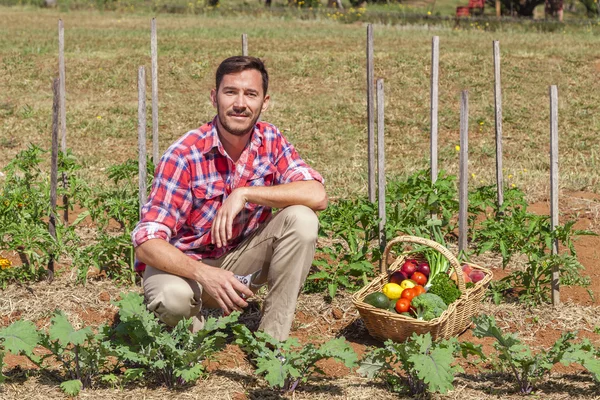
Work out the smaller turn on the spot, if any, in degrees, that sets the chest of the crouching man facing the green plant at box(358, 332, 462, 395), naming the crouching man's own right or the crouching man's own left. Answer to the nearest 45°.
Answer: approximately 45° to the crouching man's own left

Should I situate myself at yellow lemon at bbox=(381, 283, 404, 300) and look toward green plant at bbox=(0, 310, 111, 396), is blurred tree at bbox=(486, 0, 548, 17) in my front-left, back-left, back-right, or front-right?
back-right

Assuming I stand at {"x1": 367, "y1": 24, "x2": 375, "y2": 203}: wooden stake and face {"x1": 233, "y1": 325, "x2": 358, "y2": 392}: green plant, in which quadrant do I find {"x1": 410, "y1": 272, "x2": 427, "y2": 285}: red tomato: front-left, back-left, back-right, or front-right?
front-left

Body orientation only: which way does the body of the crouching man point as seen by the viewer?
toward the camera

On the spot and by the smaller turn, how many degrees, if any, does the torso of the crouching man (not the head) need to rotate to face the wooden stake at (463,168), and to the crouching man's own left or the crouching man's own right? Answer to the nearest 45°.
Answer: approximately 135° to the crouching man's own left

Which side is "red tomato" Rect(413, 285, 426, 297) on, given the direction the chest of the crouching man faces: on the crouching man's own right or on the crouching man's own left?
on the crouching man's own left

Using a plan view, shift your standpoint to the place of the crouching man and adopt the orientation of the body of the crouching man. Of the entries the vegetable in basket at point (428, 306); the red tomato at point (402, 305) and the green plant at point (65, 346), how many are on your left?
2

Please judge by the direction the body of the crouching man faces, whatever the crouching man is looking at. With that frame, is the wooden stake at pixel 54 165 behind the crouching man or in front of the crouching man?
behind

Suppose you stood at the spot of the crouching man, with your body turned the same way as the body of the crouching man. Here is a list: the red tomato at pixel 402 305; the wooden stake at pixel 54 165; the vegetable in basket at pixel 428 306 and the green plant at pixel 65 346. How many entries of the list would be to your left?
2

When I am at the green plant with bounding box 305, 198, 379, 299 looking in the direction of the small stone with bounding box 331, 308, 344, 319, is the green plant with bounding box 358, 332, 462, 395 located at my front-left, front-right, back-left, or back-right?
front-left

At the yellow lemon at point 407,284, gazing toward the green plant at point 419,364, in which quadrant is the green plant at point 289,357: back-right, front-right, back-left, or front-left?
front-right

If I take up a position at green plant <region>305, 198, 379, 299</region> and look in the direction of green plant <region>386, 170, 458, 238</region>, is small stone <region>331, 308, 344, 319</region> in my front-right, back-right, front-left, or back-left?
back-right

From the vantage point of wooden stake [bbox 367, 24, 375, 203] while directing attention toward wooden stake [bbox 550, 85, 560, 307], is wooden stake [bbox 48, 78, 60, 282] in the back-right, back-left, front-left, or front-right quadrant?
back-right

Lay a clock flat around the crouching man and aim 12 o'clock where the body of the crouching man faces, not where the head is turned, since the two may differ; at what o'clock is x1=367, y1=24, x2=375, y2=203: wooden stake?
The wooden stake is roughly at 7 o'clock from the crouching man.
